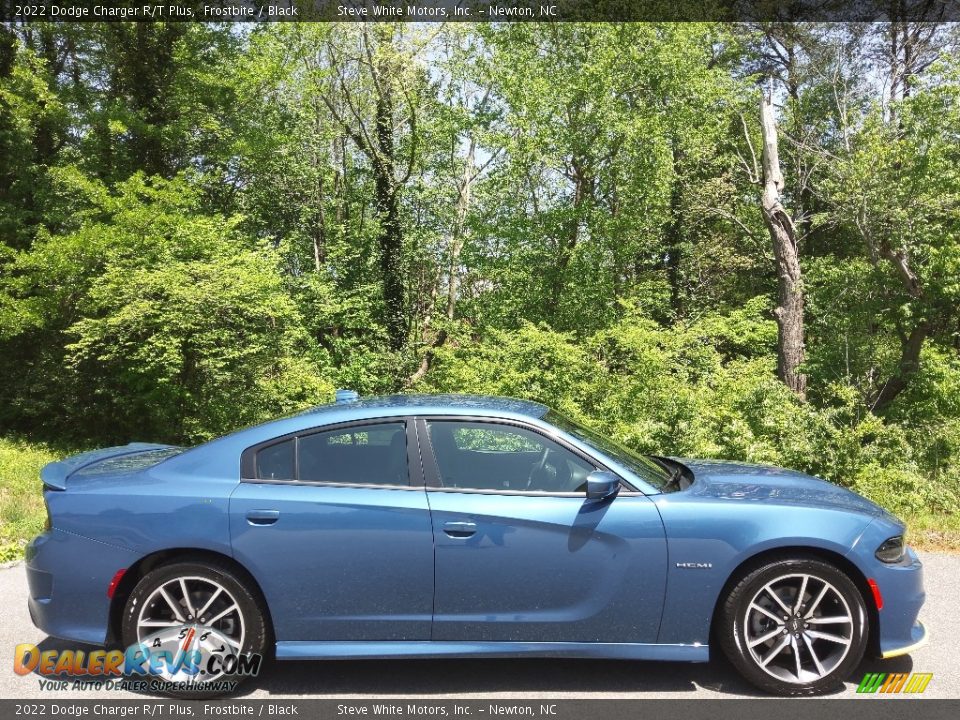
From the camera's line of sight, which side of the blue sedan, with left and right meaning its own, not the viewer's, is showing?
right
